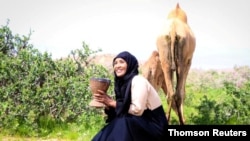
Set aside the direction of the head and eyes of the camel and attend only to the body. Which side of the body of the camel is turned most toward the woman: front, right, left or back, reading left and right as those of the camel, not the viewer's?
back

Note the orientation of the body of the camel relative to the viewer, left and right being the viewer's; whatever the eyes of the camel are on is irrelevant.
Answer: facing away from the viewer
